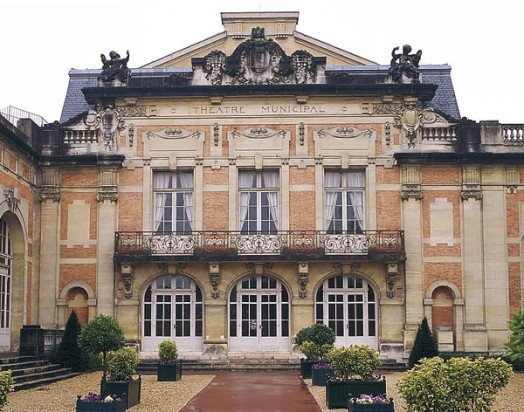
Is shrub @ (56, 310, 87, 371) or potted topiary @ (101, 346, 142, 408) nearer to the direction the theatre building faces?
the potted topiary

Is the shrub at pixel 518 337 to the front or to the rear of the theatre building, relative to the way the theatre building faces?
to the front

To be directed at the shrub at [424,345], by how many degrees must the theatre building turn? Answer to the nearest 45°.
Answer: approximately 45° to its left

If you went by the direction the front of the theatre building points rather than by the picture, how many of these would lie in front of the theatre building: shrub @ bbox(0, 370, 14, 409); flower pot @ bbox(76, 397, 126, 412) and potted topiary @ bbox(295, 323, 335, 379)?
3

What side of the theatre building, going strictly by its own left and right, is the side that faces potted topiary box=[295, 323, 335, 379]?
front

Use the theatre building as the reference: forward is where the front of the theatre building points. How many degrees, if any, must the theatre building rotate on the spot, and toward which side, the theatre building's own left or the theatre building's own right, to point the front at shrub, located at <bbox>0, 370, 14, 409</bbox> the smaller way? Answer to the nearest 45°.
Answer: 0° — it already faces it

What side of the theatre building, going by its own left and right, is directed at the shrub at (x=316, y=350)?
front

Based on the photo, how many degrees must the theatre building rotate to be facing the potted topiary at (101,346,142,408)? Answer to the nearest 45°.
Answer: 0° — it already faces it

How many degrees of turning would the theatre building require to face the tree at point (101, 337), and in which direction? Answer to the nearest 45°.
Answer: approximately 45° to its right

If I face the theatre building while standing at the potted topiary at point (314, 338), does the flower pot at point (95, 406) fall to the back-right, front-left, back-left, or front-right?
back-left

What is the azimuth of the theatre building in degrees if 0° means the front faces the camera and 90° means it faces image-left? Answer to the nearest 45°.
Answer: approximately 0°

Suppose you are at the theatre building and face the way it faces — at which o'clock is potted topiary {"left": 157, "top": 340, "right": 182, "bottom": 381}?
The potted topiary is roughly at 1 o'clock from the theatre building.
